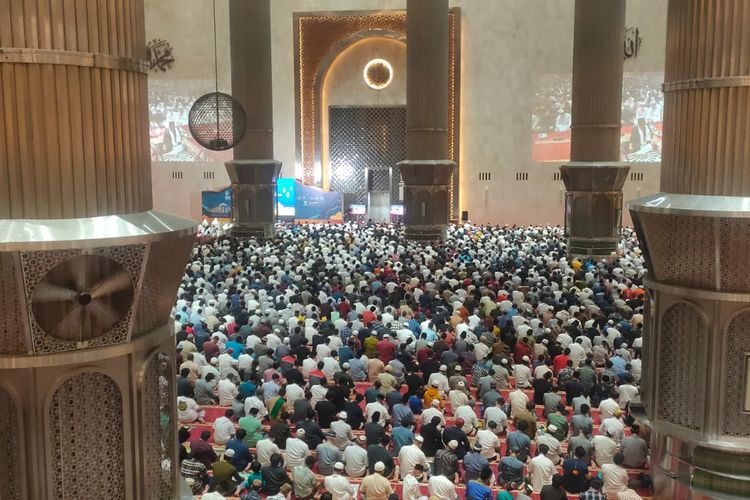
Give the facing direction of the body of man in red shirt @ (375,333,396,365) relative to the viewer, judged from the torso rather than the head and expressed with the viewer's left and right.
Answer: facing away from the viewer

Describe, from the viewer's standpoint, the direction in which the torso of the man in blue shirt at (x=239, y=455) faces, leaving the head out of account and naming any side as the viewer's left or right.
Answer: facing away from the viewer

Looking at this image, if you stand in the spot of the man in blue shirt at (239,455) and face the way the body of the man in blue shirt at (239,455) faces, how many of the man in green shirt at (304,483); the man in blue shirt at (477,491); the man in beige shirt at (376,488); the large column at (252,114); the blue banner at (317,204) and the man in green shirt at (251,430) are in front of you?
3

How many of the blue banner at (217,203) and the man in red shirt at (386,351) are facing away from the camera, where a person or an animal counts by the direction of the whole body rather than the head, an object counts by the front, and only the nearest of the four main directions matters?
1

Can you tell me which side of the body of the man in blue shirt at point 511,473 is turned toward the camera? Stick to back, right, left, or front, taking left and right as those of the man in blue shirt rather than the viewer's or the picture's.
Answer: back

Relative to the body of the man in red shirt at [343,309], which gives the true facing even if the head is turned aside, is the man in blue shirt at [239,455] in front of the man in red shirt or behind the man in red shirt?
behind

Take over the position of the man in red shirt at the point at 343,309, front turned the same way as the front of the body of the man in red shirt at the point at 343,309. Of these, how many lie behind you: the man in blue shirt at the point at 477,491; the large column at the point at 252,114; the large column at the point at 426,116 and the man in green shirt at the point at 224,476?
2

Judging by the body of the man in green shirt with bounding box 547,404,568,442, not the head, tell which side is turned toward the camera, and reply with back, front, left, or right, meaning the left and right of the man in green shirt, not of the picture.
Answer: back

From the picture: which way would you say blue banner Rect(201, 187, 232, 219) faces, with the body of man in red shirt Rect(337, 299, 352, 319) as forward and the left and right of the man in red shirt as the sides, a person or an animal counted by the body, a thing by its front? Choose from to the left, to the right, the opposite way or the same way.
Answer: the opposite way

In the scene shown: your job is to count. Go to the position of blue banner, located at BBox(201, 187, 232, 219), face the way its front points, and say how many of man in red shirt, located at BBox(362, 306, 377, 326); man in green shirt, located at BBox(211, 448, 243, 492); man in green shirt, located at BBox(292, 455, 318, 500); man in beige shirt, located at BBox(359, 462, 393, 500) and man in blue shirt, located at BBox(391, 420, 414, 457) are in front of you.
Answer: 5

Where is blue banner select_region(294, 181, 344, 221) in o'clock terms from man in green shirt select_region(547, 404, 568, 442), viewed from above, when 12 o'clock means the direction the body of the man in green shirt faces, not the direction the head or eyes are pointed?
The blue banner is roughly at 11 o'clock from the man in green shirt.

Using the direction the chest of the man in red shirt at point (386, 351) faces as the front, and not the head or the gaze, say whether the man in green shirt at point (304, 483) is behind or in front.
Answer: behind

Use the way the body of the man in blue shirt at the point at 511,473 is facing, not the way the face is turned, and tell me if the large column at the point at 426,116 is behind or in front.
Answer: in front

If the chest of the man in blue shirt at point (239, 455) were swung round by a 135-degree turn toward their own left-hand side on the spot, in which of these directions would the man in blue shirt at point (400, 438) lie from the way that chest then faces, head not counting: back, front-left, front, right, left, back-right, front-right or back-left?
back-left

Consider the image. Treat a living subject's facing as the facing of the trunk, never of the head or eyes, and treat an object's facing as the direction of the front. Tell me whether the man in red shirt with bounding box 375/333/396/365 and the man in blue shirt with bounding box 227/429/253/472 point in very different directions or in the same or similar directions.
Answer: same or similar directions

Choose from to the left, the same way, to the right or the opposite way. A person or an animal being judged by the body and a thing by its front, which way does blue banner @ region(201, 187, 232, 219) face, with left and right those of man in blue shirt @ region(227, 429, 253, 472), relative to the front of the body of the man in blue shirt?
the opposite way

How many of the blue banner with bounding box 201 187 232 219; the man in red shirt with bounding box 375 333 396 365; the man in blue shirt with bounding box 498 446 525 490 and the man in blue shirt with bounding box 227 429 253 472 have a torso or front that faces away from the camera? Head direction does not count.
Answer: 3

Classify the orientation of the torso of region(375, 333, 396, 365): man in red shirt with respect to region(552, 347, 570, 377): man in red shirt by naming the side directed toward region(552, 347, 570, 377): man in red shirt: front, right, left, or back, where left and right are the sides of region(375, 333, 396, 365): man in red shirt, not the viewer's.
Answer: right

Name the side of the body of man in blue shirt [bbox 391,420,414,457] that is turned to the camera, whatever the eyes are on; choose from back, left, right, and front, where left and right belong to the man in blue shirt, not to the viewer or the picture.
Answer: back

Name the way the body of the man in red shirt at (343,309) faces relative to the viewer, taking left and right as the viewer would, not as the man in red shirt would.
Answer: facing away from the viewer

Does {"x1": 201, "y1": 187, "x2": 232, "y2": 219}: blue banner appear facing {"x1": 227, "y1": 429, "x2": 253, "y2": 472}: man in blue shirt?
yes

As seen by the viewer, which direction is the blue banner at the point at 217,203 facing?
toward the camera
